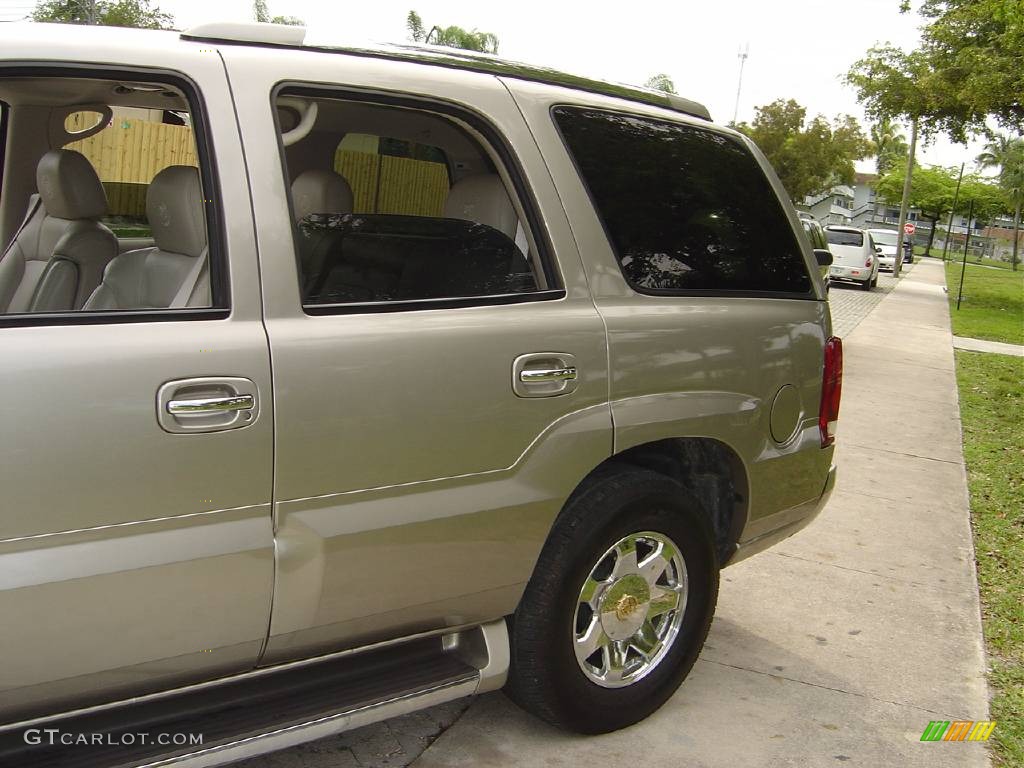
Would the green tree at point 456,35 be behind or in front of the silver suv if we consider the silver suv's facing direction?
behind

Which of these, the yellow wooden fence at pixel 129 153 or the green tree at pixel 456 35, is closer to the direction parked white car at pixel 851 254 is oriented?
the green tree

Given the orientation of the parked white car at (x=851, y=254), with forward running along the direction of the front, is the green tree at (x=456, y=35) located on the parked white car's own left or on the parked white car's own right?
on the parked white car's own left

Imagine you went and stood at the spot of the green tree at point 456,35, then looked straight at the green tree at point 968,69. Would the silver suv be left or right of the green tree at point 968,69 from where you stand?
right

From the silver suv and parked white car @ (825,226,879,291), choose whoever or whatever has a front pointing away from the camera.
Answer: the parked white car

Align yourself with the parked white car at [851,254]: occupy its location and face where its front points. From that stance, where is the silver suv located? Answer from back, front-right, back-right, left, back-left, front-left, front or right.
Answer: back

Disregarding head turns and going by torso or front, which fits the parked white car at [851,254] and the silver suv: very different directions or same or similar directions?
very different directions

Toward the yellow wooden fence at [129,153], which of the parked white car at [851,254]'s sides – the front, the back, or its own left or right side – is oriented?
back

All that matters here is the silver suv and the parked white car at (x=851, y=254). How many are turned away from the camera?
1

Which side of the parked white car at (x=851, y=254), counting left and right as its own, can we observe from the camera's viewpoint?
back
